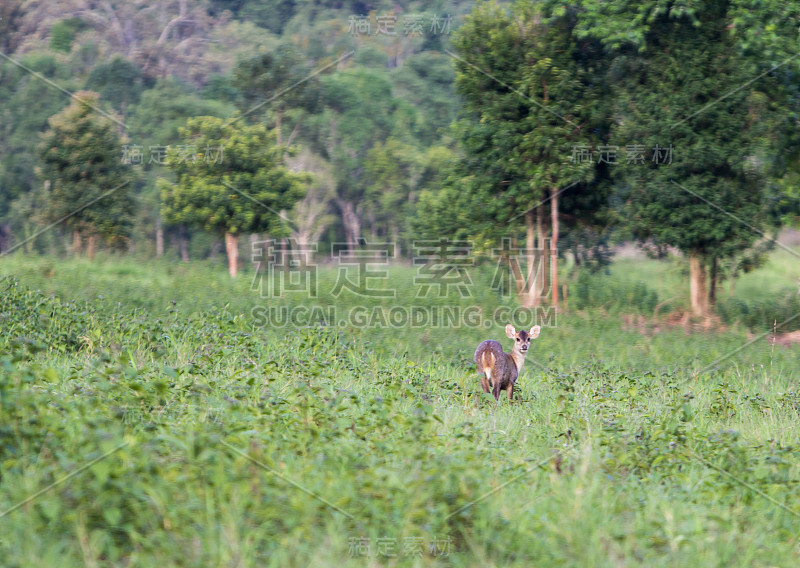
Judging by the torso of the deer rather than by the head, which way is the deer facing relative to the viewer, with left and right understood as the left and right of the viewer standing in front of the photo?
facing away from the viewer and to the right of the viewer

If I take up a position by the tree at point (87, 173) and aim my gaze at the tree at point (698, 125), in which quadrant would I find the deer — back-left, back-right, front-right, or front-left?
front-right

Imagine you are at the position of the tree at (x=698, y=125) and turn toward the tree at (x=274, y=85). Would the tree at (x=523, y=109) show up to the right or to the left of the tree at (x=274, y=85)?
left

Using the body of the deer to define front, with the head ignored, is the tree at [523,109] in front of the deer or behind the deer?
in front

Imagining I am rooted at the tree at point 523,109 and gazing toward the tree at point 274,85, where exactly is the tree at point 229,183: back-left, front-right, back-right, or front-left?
front-left

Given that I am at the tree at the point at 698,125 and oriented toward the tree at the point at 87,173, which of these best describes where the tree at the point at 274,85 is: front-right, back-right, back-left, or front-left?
front-right

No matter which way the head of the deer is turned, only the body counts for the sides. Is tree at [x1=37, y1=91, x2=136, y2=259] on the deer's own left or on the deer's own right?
on the deer's own left

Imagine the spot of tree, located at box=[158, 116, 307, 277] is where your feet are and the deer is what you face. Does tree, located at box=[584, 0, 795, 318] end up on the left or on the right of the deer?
left
